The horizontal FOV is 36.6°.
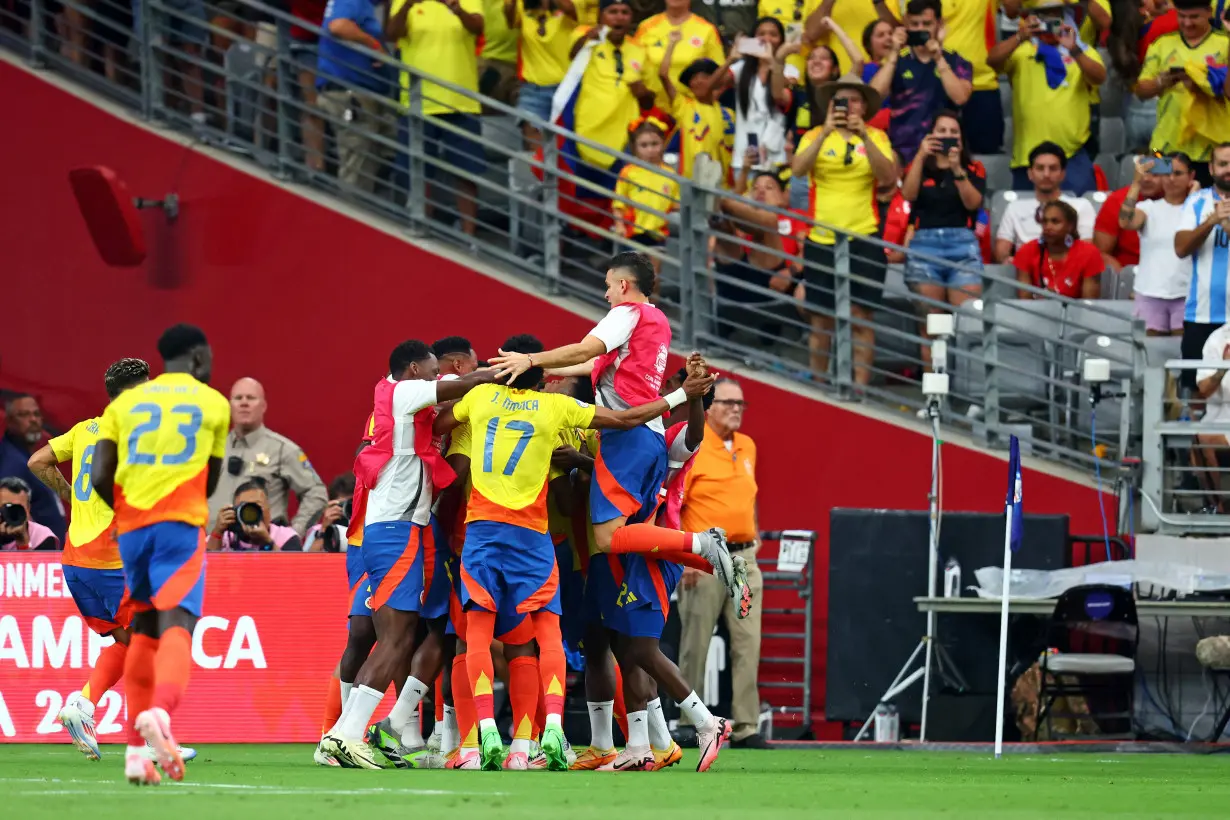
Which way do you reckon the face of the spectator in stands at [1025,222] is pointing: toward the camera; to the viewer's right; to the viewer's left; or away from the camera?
toward the camera

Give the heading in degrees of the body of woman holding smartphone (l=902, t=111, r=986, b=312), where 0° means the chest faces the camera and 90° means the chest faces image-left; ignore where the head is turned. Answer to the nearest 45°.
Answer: approximately 0°

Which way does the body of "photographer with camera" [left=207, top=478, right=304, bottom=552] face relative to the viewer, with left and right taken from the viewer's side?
facing the viewer

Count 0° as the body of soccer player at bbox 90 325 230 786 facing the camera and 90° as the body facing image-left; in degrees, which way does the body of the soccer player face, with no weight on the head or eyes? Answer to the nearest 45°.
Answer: approximately 180°

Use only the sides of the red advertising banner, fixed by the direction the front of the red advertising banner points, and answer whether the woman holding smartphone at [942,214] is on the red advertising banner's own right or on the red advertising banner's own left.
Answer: on the red advertising banner's own left

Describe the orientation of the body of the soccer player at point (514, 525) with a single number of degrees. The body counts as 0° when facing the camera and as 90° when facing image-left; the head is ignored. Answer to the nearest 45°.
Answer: approximately 180°

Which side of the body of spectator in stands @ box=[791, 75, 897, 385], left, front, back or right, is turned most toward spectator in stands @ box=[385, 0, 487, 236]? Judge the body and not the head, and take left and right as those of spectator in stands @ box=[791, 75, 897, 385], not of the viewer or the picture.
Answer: right

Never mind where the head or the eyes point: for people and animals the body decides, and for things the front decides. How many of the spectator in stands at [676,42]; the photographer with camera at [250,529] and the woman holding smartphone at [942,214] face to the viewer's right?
0

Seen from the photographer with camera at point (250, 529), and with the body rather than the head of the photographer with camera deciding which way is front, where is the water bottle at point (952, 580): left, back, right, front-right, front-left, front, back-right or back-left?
left

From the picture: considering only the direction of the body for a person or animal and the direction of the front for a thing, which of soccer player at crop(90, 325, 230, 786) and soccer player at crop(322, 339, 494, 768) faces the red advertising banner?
soccer player at crop(90, 325, 230, 786)

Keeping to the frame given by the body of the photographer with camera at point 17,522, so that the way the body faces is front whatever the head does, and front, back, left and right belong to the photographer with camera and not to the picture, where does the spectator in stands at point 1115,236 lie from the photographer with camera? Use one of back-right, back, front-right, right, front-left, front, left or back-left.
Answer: left

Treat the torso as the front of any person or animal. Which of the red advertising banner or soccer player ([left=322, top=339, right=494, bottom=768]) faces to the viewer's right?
the soccer player

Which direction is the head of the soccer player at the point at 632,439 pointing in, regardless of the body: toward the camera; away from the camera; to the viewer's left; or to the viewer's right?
to the viewer's left

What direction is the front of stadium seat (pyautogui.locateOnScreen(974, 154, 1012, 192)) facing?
toward the camera

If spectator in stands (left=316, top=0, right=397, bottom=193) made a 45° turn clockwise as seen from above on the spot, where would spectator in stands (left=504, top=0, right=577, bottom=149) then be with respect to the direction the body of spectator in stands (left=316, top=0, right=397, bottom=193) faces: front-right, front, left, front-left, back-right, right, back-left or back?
left

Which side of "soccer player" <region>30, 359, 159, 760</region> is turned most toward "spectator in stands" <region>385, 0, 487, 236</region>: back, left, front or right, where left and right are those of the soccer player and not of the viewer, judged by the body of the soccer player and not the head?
front

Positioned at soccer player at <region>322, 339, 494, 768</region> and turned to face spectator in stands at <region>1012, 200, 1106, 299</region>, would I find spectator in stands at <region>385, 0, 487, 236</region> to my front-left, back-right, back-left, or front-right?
front-left
